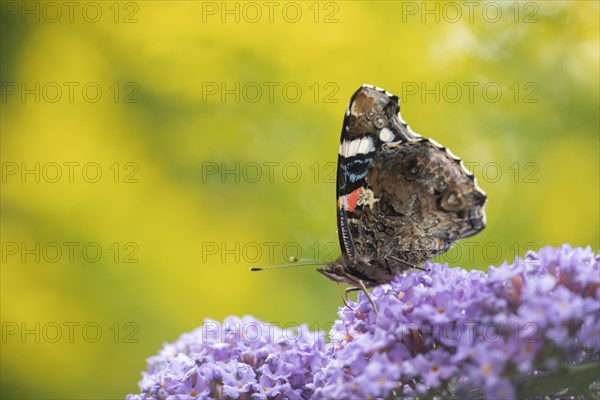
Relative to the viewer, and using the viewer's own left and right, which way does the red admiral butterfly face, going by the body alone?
facing to the left of the viewer
